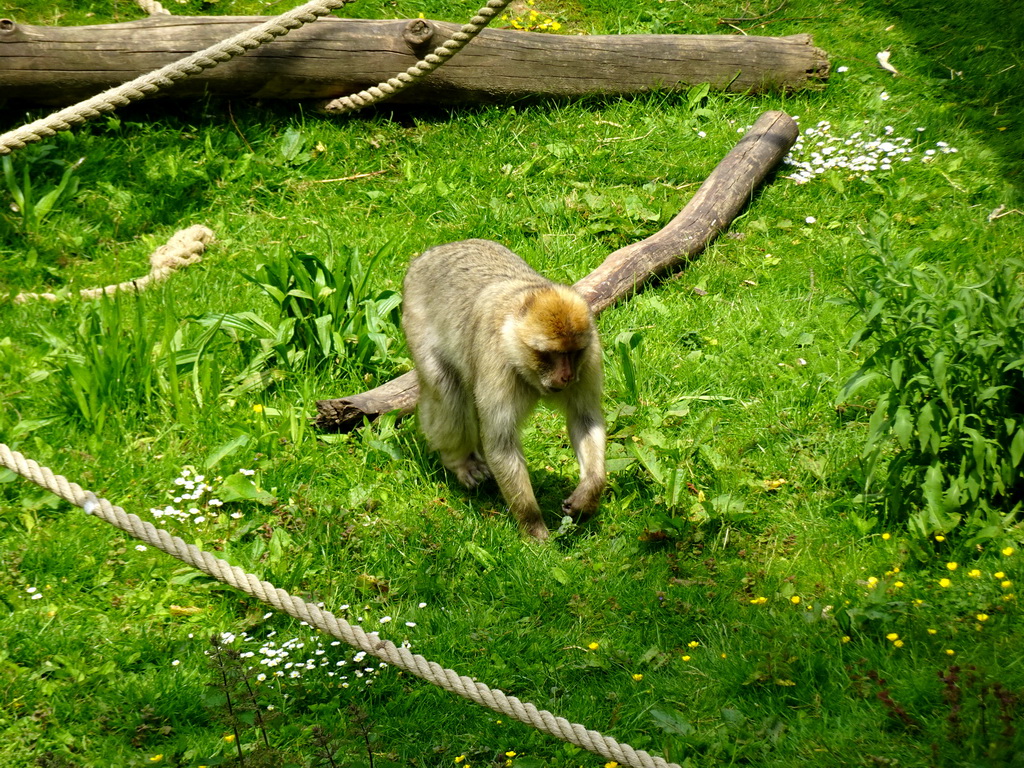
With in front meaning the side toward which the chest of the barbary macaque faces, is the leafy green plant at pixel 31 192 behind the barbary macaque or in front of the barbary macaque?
behind

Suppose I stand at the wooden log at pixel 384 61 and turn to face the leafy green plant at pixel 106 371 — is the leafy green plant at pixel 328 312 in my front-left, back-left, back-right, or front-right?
front-left

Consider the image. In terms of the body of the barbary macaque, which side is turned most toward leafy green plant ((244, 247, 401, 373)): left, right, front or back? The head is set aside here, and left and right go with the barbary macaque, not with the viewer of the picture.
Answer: back

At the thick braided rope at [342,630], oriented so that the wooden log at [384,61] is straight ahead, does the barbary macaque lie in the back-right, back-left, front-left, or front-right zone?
front-right

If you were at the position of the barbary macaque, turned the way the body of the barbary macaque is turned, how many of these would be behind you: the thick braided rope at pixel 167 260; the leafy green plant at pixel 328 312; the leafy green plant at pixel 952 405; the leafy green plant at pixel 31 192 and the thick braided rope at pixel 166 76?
4

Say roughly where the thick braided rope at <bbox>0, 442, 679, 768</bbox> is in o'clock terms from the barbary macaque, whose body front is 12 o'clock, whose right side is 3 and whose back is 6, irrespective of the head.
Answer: The thick braided rope is roughly at 2 o'clock from the barbary macaque.

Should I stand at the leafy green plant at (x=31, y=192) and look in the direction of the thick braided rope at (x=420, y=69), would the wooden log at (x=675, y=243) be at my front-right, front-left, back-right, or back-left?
front-right

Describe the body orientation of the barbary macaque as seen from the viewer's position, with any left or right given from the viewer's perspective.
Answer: facing the viewer and to the right of the viewer

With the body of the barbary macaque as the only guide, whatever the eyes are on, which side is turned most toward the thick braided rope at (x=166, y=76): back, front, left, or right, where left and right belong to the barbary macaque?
back

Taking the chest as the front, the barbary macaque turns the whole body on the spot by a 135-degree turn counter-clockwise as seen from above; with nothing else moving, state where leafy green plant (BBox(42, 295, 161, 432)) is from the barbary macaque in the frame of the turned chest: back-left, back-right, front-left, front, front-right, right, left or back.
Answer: left

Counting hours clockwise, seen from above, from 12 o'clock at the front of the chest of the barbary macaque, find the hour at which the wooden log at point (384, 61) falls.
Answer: The wooden log is roughly at 7 o'clock from the barbary macaque.

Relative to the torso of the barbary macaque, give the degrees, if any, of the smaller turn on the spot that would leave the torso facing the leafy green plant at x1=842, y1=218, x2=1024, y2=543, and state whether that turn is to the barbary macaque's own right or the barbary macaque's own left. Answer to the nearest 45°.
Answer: approximately 45° to the barbary macaque's own left

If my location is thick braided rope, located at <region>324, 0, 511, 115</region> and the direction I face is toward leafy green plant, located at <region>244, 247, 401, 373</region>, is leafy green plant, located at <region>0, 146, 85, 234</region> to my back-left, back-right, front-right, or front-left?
front-right
